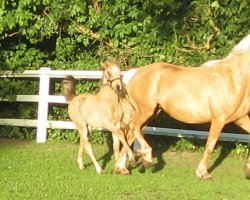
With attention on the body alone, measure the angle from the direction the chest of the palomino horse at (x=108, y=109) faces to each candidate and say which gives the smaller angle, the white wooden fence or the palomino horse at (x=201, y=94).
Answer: the palomino horse

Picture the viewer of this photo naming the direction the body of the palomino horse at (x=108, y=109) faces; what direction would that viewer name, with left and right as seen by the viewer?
facing the viewer and to the right of the viewer

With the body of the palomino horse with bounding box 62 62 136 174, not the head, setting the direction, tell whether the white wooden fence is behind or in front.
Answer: behind
